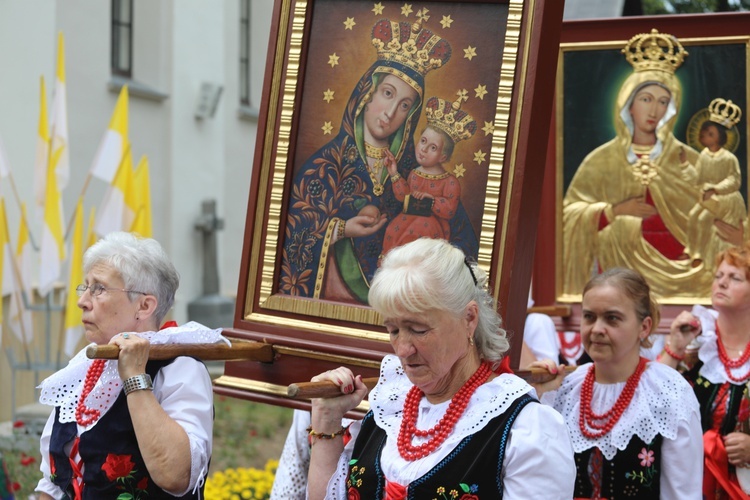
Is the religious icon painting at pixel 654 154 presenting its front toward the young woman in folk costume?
yes

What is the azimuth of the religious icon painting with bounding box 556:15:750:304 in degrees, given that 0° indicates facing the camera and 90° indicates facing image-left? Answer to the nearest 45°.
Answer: approximately 0°

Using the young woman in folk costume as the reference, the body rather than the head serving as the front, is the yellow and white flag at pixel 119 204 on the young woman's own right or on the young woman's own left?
on the young woman's own right

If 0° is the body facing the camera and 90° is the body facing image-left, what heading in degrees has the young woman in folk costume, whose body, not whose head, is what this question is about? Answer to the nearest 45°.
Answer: approximately 45°
